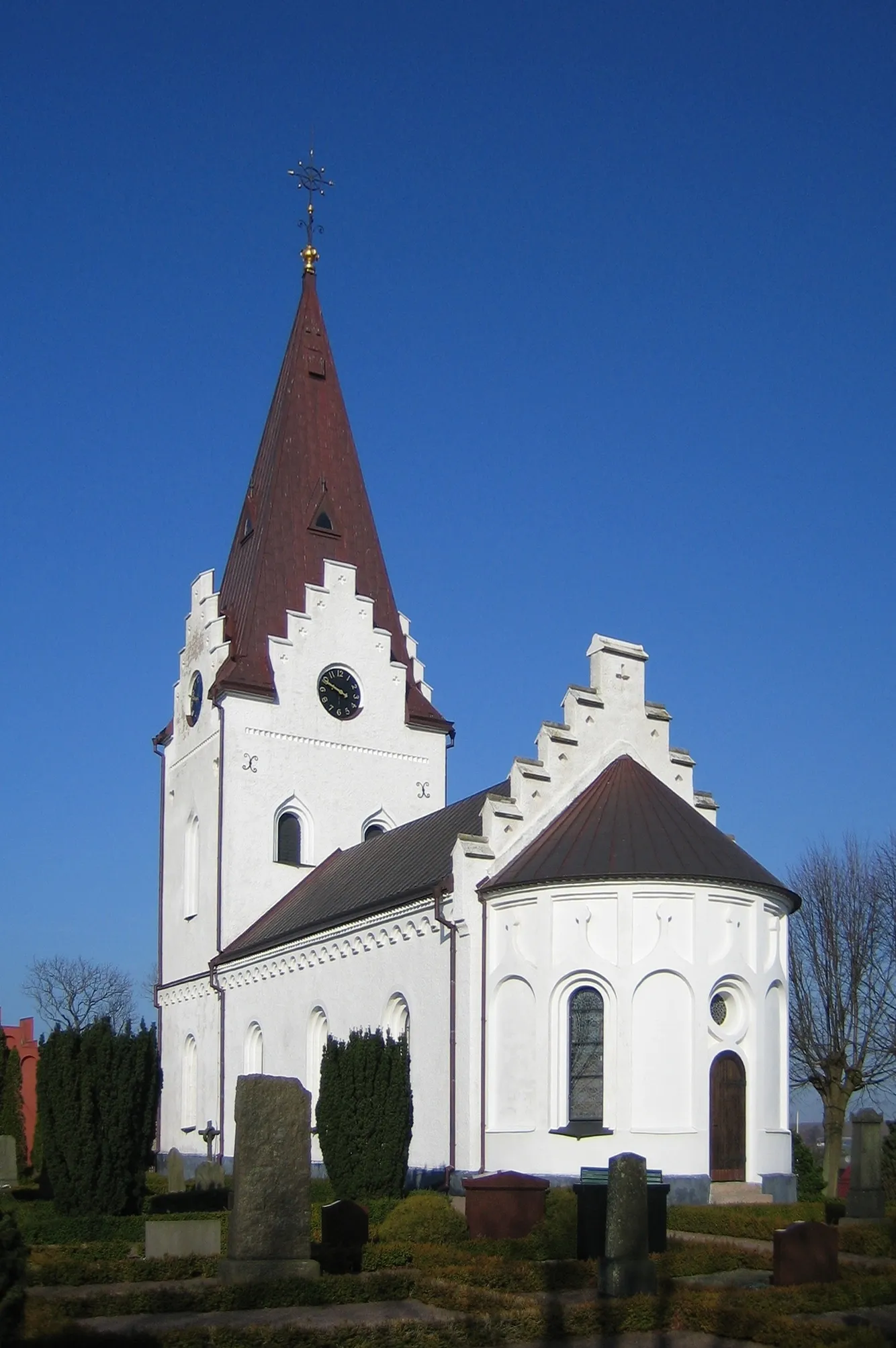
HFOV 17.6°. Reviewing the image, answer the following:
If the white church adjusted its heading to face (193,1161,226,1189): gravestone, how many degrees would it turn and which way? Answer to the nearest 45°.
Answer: approximately 90° to its left

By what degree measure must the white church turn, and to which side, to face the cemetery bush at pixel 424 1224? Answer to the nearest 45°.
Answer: approximately 135° to its left

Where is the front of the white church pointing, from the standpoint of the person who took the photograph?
facing away from the viewer and to the left of the viewer
